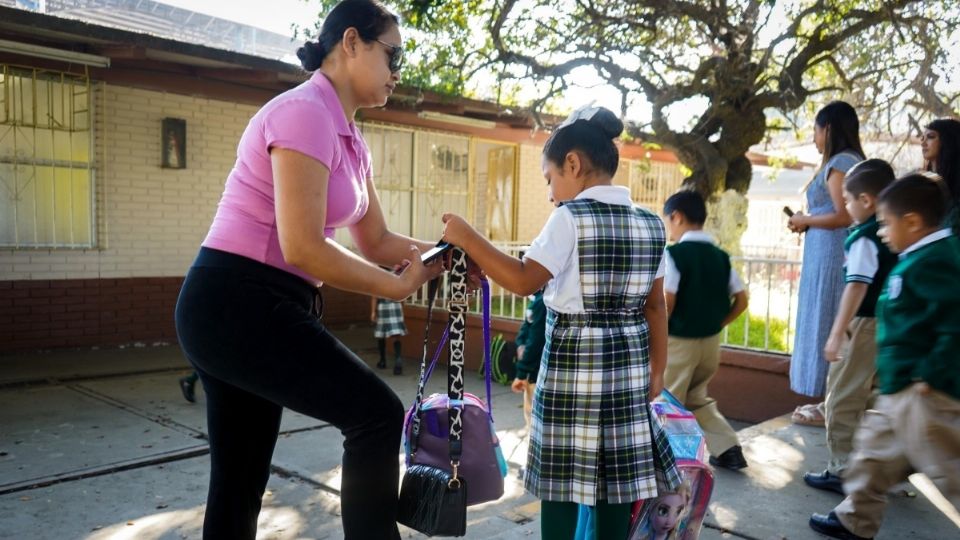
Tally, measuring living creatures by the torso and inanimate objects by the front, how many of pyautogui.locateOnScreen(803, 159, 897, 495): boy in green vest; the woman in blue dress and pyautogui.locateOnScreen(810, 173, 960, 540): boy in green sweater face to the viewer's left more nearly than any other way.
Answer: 3

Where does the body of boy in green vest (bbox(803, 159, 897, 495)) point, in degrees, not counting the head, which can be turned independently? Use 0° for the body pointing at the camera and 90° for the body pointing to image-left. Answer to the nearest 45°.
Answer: approximately 90°

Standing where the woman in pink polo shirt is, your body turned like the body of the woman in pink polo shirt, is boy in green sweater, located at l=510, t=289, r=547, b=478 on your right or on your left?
on your left

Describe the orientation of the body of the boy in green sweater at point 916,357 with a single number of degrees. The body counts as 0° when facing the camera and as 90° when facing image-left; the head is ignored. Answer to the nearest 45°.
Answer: approximately 90°

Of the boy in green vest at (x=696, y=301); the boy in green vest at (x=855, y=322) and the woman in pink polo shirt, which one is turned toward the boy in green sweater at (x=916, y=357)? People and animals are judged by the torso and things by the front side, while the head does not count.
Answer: the woman in pink polo shirt

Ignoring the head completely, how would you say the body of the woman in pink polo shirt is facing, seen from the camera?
to the viewer's right

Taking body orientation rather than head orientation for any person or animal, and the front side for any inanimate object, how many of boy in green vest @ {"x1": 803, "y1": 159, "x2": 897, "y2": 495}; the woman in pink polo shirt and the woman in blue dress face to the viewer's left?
2

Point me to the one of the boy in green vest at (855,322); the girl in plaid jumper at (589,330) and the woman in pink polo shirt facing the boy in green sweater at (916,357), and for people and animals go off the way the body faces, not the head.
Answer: the woman in pink polo shirt

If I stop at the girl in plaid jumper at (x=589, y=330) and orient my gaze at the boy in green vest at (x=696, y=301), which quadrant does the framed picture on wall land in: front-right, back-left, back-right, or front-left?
front-left

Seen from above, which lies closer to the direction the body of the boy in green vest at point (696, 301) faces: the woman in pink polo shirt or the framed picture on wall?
the framed picture on wall

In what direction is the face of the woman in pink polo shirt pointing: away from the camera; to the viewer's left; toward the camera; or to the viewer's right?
to the viewer's right

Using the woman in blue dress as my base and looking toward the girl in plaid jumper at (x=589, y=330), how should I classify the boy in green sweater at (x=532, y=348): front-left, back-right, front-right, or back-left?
front-right

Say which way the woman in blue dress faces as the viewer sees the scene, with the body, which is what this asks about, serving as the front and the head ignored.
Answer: to the viewer's left

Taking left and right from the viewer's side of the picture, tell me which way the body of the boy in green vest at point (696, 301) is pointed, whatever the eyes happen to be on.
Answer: facing away from the viewer and to the left of the viewer

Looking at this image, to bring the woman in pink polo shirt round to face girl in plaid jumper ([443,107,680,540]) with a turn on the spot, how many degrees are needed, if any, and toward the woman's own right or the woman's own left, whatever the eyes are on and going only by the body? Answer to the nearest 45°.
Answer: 0° — they already face them

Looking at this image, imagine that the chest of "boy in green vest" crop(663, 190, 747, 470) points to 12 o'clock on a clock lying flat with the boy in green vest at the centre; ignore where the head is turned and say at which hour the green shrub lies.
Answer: The green shrub is roughly at 2 o'clock from the boy in green vest.
